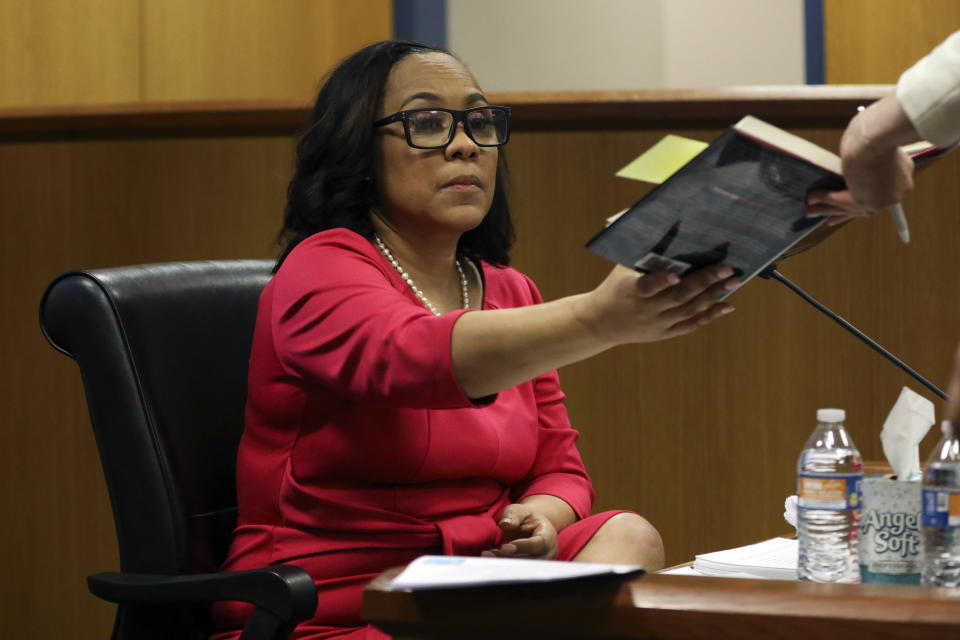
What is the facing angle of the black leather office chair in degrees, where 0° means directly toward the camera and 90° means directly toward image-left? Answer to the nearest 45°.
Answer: approximately 315°

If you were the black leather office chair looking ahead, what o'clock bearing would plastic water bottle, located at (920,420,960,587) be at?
The plastic water bottle is roughly at 12 o'clock from the black leather office chair.

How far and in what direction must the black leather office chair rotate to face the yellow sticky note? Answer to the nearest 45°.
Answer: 0° — it already faces it
